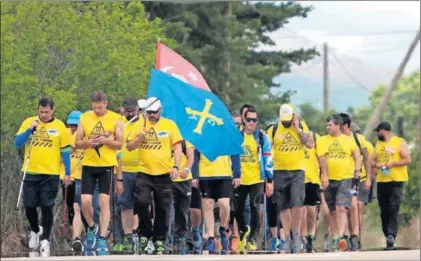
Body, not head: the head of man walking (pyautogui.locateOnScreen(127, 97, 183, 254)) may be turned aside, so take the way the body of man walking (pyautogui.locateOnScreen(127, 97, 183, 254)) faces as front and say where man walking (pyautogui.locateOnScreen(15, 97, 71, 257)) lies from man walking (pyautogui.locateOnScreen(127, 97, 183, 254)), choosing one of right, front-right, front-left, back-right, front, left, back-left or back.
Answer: right

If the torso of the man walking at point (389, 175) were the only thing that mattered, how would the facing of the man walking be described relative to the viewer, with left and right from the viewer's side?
facing the viewer and to the left of the viewer

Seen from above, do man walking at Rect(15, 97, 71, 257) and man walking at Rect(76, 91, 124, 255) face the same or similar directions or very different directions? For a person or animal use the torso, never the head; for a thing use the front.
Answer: same or similar directions

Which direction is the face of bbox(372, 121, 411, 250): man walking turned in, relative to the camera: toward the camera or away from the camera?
toward the camera

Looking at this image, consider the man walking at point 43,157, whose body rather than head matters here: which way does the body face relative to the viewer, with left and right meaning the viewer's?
facing the viewer

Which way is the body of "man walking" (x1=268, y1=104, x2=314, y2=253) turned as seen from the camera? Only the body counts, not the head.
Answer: toward the camera

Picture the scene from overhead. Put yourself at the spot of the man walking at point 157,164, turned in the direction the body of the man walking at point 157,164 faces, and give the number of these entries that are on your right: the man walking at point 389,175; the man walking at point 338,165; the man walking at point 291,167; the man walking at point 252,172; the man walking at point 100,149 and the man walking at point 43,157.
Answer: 2

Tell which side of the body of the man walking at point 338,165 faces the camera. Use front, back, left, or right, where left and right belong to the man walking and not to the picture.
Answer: front

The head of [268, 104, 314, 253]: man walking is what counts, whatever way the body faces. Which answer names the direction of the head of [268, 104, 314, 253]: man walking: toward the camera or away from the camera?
toward the camera

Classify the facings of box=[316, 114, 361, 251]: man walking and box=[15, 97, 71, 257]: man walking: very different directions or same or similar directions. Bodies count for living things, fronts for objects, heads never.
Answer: same or similar directions

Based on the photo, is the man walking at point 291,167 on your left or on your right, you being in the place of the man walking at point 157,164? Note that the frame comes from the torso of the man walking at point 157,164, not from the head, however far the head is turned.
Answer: on your left

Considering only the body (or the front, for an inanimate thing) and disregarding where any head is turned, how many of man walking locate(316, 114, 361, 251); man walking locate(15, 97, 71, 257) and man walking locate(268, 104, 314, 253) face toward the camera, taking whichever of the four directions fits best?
3

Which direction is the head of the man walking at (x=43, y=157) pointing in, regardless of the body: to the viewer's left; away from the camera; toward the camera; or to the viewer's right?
toward the camera
